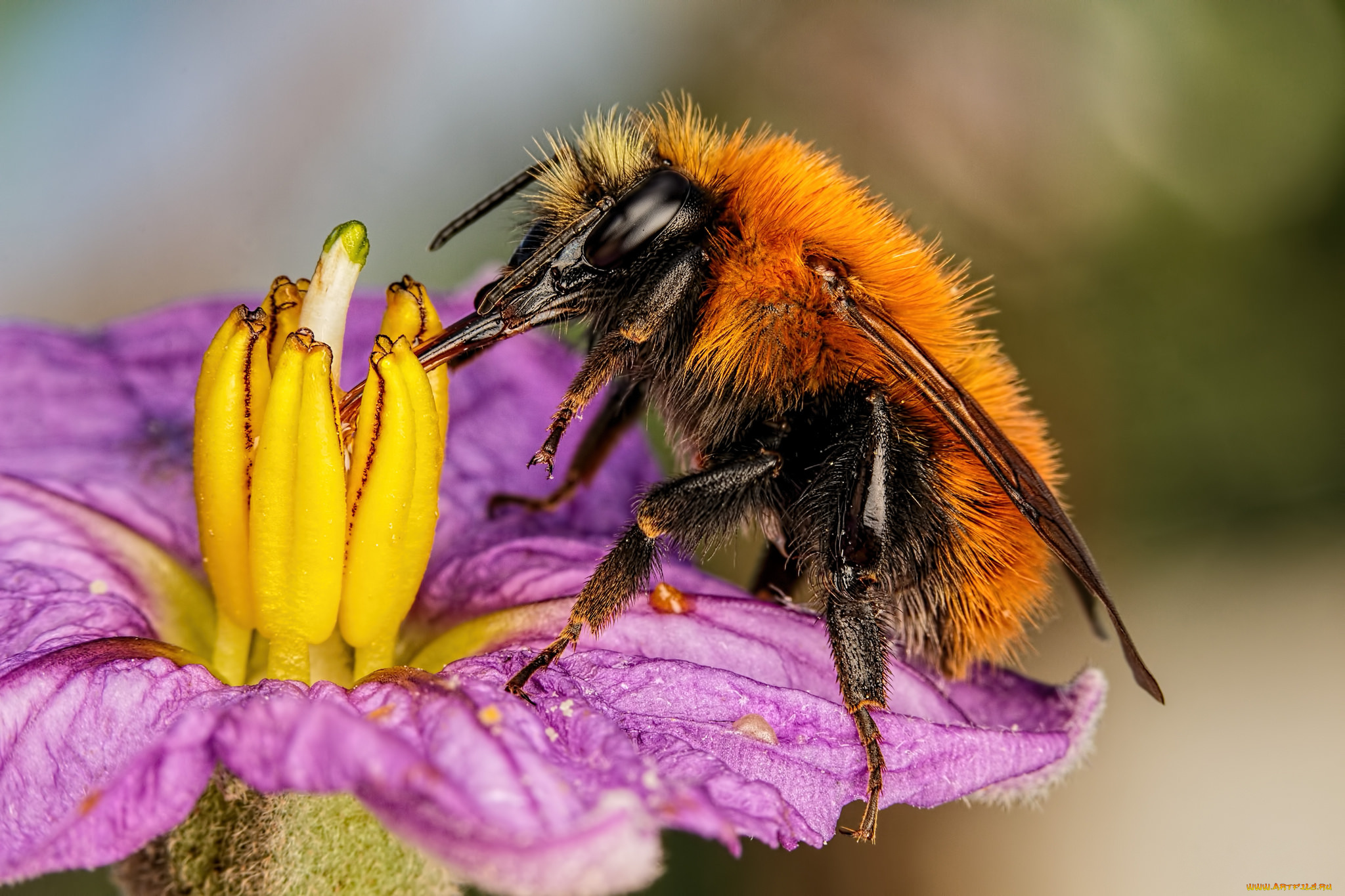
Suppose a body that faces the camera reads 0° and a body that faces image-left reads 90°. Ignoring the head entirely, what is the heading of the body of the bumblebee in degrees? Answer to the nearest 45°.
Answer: approximately 90°
